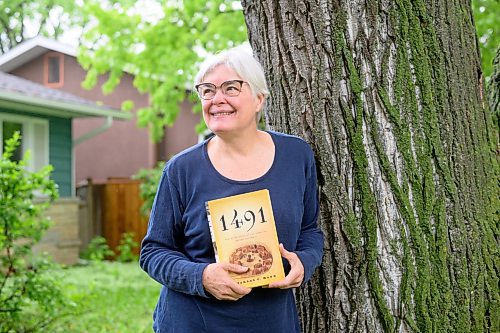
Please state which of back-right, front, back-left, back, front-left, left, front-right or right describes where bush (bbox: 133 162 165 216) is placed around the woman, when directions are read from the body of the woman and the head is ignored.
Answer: back

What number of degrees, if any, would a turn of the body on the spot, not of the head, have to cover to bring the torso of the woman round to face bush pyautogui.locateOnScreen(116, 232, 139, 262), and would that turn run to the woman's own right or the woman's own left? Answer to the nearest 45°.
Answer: approximately 180°

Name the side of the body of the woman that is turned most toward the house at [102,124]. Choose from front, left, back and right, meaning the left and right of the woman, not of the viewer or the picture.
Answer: back

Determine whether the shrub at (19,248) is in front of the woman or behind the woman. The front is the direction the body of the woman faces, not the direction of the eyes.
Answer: behind

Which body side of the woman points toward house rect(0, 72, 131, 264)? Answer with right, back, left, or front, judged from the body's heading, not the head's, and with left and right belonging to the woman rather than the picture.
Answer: back

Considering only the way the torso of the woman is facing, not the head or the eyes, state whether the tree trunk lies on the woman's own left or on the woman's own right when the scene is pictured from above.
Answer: on the woman's own left

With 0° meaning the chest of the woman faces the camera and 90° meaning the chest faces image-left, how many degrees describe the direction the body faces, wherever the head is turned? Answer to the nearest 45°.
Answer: approximately 0°

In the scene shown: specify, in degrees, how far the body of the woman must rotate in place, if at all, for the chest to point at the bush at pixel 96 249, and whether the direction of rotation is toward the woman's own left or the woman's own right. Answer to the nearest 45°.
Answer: approximately 180°

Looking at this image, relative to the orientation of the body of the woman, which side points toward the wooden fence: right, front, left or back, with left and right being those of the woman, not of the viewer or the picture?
back
